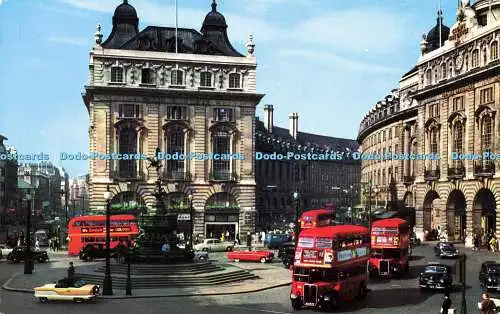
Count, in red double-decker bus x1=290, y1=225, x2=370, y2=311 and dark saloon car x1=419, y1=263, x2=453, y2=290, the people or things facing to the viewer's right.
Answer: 0

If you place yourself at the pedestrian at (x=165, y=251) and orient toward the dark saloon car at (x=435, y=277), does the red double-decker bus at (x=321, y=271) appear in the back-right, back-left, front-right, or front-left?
front-right

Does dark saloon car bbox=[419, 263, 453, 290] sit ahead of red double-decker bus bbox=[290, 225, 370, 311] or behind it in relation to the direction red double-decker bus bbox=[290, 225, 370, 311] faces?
behind

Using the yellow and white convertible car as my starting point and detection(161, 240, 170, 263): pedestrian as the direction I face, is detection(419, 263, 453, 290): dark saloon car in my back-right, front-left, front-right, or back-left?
front-right

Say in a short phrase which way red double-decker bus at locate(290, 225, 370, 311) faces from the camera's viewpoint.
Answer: facing the viewer and to the left of the viewer

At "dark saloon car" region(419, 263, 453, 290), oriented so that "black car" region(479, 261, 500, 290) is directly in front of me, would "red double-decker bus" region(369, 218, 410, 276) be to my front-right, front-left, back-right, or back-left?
back-left

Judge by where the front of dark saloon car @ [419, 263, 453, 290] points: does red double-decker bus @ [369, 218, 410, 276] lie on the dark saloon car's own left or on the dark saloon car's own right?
on the dark saloon car's own right

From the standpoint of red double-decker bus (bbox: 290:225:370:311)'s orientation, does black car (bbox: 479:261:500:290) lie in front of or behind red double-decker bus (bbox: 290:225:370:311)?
behind

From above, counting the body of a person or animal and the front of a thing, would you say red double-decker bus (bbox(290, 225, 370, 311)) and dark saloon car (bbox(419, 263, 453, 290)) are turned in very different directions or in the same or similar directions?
same or similar directions

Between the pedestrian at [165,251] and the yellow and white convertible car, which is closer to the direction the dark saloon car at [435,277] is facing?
the yellow and white convertible car

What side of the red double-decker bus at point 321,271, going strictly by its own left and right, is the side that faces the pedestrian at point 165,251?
right

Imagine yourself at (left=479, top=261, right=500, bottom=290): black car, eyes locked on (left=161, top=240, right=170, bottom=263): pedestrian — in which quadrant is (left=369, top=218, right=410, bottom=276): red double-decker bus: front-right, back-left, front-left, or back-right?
front-right
